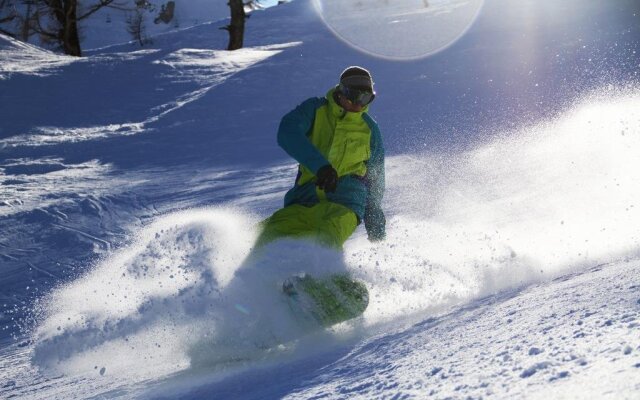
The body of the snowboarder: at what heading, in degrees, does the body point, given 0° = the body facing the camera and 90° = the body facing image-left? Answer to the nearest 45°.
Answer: approximately 0°

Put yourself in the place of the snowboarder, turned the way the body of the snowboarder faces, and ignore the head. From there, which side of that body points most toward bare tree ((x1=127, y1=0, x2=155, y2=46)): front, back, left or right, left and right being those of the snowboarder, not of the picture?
back

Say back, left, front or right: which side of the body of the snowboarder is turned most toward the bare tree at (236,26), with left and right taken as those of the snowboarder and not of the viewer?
back
